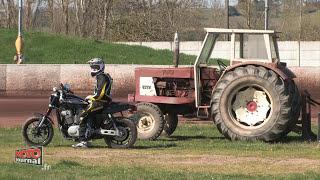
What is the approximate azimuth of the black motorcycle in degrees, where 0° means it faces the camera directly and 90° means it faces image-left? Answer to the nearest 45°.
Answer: approximately 90°

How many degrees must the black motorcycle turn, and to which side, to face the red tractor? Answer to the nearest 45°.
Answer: approximately 180°

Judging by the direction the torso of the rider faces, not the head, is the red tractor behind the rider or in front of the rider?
behind

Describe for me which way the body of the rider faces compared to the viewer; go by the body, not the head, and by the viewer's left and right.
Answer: facing to the left of the viewer
